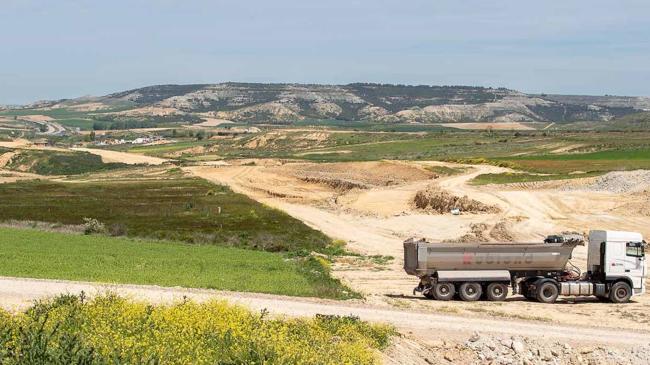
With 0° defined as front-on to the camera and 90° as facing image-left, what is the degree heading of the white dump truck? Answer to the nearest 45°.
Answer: approximately 270°
